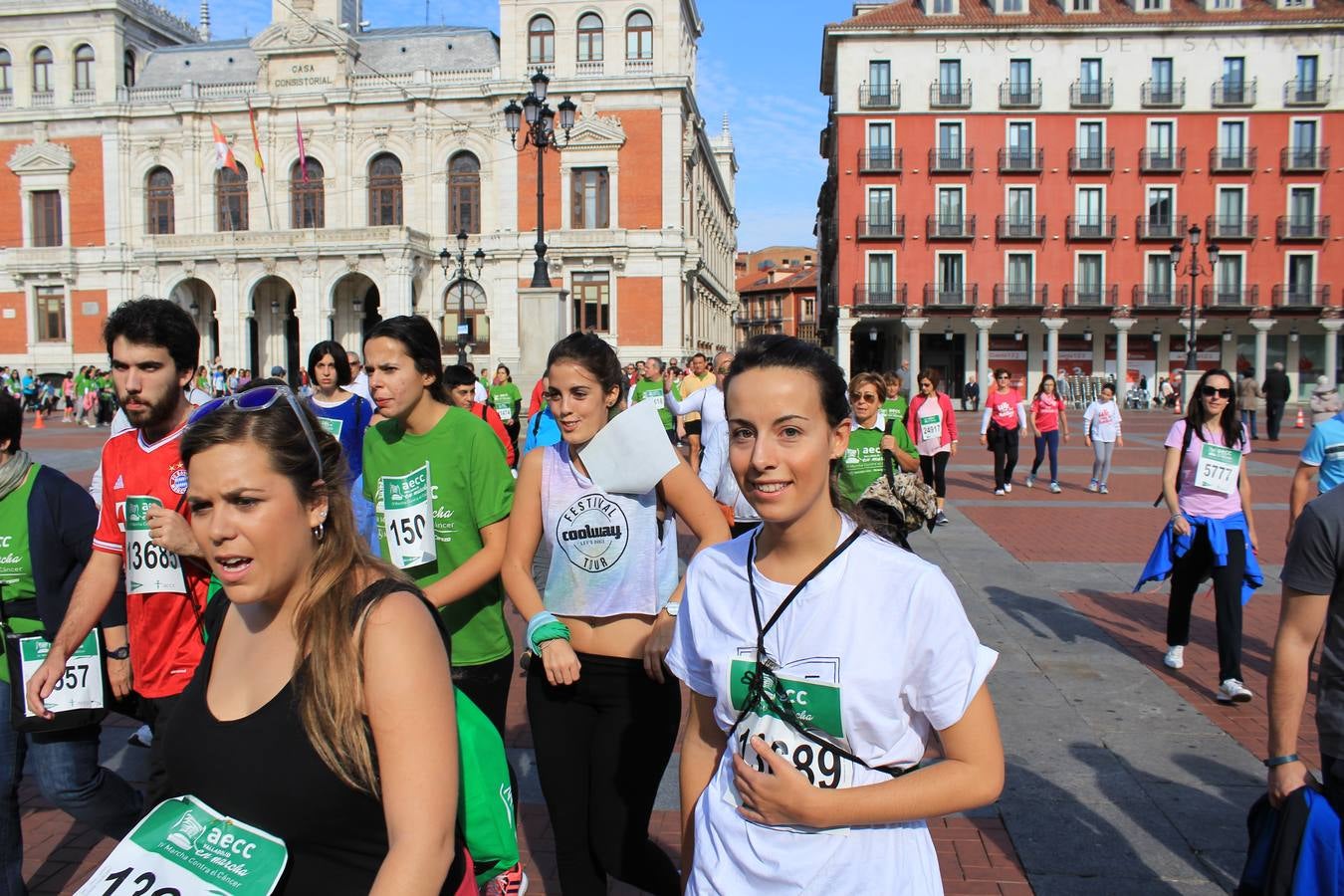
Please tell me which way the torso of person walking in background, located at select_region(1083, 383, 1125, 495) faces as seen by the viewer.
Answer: toward the camera

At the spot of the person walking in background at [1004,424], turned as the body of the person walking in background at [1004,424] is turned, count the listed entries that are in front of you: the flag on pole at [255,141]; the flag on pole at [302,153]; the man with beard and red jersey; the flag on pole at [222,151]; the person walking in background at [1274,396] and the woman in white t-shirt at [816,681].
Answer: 2

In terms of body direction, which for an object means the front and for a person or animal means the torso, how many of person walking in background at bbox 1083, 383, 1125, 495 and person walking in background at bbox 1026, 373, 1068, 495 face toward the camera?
2

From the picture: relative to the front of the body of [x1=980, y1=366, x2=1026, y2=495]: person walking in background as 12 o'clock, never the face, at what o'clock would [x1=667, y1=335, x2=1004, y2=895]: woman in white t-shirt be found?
The woman in white t-shirt is roughly at 12 o'clock from the person walking in background.

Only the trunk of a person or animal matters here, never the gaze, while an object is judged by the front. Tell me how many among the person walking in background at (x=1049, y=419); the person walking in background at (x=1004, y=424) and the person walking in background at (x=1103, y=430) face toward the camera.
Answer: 3

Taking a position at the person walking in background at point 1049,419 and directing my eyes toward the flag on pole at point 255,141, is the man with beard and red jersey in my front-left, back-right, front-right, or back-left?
back-left

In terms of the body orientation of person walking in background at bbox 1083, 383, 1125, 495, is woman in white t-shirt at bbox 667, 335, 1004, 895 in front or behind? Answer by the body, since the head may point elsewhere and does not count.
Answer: in front

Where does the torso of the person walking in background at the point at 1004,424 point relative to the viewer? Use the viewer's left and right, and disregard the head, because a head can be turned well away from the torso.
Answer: facing the viewer
